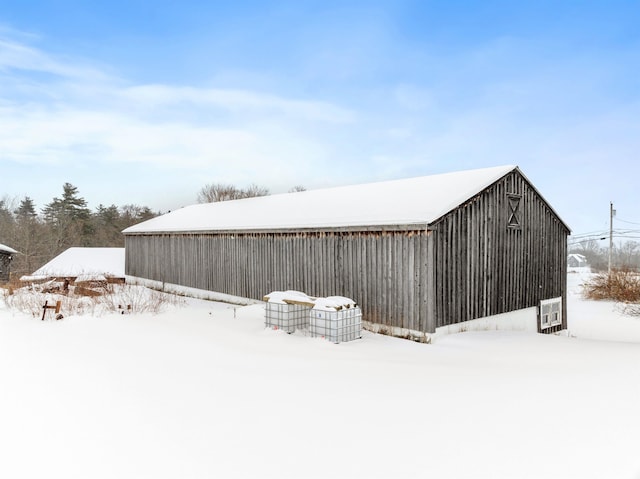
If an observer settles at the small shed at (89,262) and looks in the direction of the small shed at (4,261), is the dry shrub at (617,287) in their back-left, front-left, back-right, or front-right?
back-left

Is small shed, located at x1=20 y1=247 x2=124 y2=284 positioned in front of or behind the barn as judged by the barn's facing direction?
behind

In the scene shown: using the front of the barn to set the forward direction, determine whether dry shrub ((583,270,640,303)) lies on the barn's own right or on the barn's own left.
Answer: on the barn's own left

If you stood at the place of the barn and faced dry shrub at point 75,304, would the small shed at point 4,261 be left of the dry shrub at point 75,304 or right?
right

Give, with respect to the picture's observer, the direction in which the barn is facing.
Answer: facing the viewer and to the right of the viewer

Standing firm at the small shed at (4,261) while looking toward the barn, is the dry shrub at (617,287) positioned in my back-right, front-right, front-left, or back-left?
front-left

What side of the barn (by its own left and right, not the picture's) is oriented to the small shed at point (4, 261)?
back
